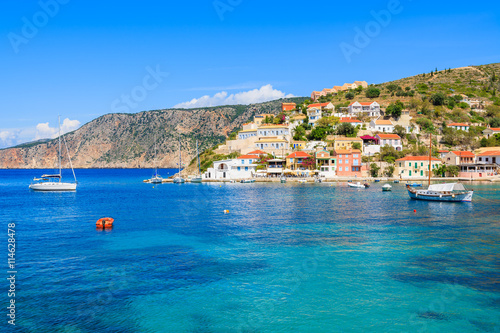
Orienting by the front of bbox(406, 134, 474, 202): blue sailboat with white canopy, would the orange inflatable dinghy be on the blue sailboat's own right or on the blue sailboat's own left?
on the blue sailboat's own left

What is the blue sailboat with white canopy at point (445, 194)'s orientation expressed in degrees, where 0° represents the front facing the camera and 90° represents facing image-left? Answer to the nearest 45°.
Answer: approximately 90°
